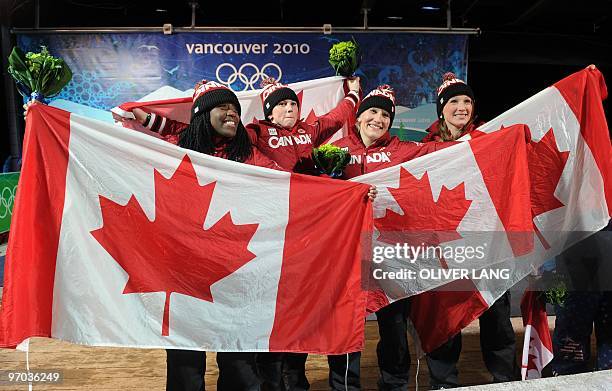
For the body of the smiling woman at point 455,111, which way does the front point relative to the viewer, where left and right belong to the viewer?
facing the viewer and to the right of the viewer

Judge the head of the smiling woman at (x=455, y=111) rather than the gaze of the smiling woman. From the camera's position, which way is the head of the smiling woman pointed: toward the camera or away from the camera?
toward the camera
